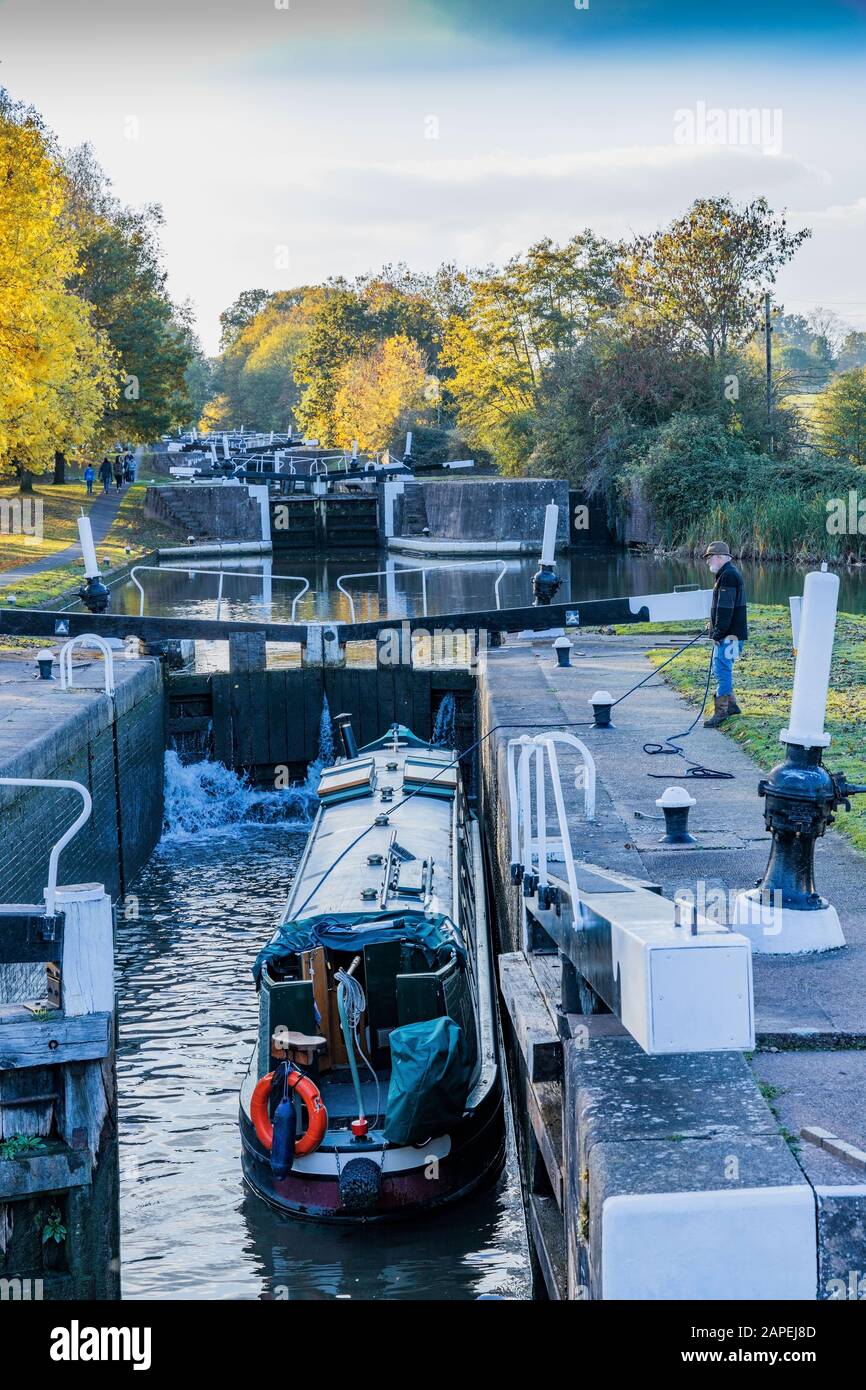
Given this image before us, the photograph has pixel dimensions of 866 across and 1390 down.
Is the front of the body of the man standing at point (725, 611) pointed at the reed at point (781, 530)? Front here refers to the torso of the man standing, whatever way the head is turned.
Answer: no

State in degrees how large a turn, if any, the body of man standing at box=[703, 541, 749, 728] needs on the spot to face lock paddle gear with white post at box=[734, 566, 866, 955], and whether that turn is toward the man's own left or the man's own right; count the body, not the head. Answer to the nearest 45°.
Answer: approximately 90° to the man's own left

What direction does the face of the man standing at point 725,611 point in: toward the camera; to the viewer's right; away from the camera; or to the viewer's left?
to the viewer's left

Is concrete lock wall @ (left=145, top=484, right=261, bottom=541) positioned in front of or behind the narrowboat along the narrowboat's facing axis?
in front

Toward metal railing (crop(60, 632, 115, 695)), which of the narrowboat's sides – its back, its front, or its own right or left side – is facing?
front

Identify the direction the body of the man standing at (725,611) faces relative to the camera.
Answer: to the viewer's left

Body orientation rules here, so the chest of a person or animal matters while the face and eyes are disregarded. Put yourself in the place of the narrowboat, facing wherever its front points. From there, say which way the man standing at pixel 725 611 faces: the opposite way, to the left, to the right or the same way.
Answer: to the left

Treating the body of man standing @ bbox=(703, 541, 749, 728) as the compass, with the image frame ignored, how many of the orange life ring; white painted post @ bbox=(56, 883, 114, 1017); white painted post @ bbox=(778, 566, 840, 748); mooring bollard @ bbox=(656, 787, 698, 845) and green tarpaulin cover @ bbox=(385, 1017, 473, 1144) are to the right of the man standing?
0

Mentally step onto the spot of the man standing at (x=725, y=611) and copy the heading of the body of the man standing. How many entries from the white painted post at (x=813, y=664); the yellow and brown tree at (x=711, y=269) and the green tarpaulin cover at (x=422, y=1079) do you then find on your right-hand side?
1

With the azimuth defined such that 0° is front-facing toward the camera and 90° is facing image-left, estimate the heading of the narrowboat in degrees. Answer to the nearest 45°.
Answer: approximately 180°

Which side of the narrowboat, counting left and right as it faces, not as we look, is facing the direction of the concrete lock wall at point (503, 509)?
front

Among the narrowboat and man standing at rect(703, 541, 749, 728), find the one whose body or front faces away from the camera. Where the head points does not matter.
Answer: the narrowboat

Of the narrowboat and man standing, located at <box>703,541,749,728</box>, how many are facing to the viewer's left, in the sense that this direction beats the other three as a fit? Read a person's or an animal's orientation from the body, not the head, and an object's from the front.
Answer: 1

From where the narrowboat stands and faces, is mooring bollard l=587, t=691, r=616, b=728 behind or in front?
in front

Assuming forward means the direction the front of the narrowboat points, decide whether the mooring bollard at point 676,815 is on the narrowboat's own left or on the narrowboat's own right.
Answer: on the narrowboat's own right

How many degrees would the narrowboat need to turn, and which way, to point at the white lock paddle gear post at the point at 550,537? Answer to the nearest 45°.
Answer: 0° — it already faces it

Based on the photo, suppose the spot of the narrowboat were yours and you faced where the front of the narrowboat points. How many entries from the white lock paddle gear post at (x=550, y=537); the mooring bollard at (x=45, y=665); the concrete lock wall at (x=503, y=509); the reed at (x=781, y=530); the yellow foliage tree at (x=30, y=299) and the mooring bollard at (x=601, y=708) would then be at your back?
0

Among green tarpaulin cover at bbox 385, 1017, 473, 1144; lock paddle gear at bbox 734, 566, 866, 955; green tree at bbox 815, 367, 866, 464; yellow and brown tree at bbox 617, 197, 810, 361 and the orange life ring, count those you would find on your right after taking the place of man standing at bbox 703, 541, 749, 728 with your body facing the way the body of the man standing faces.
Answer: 2
